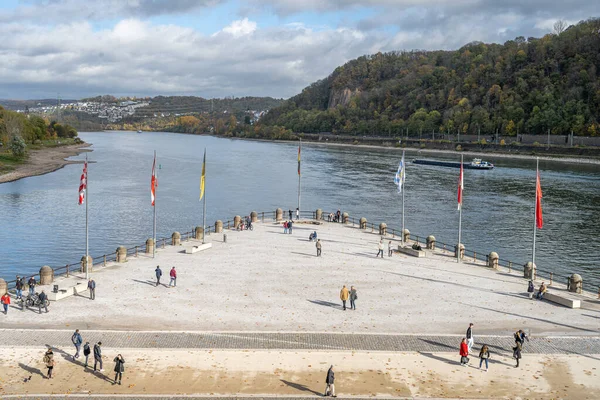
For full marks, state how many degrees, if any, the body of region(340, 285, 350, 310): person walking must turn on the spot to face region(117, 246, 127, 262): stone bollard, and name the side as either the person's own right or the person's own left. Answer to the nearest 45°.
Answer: approximately 45° to the person's own left

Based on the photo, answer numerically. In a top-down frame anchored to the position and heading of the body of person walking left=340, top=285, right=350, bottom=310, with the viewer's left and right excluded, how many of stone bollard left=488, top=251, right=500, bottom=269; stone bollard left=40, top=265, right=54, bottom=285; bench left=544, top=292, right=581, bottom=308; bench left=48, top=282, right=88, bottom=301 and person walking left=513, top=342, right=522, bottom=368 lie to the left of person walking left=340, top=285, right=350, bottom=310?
2

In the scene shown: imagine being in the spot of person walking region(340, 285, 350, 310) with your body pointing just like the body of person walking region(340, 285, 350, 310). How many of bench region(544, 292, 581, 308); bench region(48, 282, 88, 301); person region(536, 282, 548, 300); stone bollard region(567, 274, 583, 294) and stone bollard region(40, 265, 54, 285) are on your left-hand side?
2

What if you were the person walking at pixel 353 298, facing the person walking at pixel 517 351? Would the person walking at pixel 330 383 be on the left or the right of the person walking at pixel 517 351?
right

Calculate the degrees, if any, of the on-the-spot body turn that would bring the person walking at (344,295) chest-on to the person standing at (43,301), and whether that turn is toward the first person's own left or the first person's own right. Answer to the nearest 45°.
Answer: approximately 90° to the first person's own left

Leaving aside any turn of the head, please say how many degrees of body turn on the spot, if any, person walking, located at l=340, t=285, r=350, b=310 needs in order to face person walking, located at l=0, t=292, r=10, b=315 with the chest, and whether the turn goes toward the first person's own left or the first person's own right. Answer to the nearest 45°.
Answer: approximately 90° to the first person's own left

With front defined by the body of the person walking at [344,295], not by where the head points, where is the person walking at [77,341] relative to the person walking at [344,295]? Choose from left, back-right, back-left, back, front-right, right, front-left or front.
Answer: back-left

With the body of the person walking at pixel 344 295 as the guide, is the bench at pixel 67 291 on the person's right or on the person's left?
on the person's left

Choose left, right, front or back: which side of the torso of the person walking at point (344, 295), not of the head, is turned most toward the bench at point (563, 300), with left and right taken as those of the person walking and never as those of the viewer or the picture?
right

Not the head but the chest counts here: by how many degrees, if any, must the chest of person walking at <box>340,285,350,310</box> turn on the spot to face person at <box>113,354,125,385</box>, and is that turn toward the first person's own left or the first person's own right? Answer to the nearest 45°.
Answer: approximately 135° to the first person's own left

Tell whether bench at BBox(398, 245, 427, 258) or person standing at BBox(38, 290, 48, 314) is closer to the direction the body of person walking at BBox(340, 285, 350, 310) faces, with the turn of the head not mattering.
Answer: the bench

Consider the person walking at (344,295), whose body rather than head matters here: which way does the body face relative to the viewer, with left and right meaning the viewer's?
facing away from the viewer

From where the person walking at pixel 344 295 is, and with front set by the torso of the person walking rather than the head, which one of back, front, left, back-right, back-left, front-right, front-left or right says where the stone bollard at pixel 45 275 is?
left

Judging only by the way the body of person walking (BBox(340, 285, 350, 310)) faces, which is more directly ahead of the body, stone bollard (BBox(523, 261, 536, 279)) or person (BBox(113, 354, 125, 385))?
the stone bollard

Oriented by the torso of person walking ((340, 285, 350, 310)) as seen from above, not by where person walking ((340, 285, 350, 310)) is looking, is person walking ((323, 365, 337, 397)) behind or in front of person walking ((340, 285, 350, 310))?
behind

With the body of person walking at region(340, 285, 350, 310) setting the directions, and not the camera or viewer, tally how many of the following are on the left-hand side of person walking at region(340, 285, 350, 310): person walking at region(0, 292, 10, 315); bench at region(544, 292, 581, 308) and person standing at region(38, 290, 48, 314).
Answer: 2
